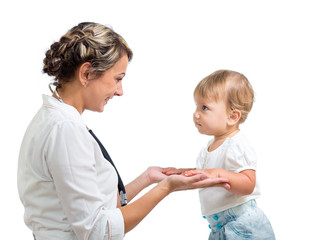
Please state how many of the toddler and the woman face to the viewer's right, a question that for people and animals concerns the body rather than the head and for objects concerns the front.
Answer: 1

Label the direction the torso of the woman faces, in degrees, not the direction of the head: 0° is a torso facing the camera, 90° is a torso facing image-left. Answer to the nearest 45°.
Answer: approximately 270°

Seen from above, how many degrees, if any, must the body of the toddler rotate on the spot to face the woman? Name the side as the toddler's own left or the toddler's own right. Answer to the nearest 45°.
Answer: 0° — they already face them

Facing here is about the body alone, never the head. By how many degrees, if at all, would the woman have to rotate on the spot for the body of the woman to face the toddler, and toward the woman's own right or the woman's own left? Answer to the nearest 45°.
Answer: approximately 45° to the woman's own left

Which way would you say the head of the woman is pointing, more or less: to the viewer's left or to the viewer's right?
to the viewer's right

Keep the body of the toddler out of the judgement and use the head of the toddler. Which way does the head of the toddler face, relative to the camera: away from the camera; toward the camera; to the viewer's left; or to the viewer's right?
to the viewer's left
